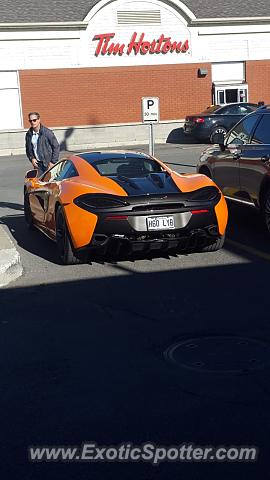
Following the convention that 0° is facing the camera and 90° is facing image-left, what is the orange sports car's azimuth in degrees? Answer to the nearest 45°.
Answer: approximately 135°

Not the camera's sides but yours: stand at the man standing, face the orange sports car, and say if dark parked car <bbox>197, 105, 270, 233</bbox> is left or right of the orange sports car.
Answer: left

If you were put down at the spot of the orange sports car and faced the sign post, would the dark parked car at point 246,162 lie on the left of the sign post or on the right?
right

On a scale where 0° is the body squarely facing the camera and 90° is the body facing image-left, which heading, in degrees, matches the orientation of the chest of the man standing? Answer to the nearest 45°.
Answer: approximately 45°

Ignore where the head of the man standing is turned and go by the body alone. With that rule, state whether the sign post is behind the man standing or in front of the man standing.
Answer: behind

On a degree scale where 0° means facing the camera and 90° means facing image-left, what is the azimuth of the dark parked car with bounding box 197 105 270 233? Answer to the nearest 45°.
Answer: approximately 135°

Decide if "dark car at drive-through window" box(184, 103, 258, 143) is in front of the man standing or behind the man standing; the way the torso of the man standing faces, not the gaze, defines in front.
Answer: behind

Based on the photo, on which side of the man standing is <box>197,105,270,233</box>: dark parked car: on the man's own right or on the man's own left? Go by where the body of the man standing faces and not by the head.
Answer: on the man's own left

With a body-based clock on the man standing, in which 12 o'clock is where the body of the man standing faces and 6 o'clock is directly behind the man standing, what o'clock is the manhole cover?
The manhole cover is roughly at 10 o'clock from the man standing.
